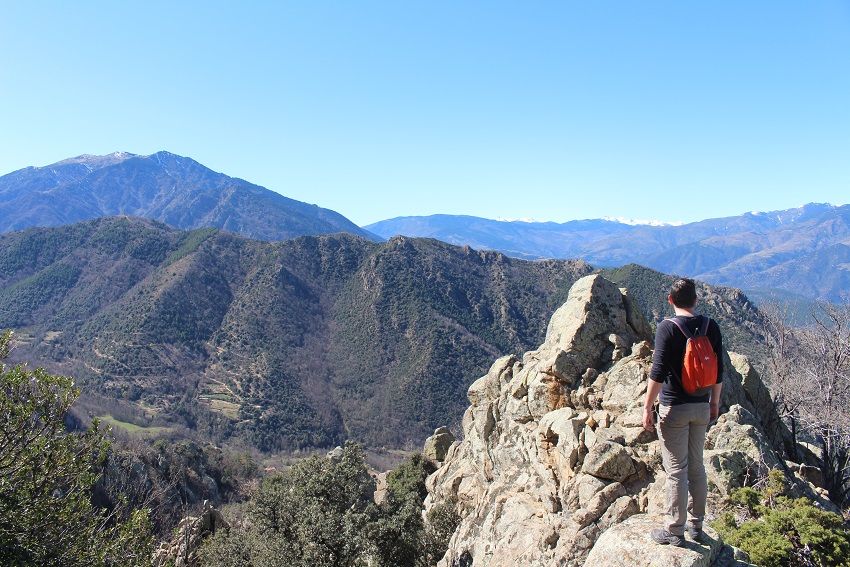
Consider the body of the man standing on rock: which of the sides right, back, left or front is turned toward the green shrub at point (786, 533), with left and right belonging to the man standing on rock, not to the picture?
right

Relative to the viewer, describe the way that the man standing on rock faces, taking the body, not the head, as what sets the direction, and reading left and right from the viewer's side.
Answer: facing away from the viewer and to the left of the viewer

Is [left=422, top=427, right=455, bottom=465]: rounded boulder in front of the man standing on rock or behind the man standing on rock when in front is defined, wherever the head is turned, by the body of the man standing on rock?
in front
